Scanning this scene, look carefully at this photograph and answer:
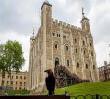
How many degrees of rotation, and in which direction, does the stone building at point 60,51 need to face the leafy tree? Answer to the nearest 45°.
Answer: approximately 135° to its right

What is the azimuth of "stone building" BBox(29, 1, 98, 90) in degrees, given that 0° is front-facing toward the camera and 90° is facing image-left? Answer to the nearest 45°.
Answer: approximately 315°
